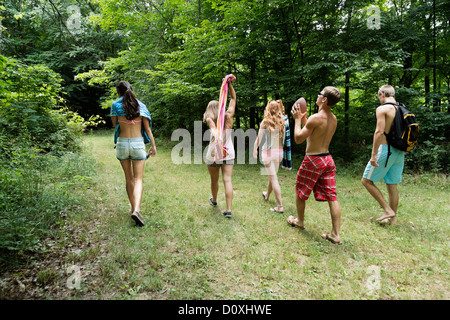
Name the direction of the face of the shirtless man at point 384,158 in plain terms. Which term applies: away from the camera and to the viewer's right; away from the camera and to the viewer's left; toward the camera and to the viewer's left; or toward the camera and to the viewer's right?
away from the camera and to the viewer's left

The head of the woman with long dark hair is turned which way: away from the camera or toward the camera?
away from the camera

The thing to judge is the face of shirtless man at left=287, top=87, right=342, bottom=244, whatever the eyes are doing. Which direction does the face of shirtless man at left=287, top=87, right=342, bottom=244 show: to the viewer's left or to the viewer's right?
to the viewer's left

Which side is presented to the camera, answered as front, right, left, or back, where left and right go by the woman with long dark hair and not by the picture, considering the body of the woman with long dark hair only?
back

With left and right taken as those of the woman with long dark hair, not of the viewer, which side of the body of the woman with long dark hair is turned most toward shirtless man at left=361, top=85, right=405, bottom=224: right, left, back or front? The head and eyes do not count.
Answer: right

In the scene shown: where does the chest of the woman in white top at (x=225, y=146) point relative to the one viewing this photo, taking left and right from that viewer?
facing away from the viewer

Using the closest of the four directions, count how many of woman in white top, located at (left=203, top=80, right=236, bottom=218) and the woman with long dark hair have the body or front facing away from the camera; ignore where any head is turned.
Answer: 2
